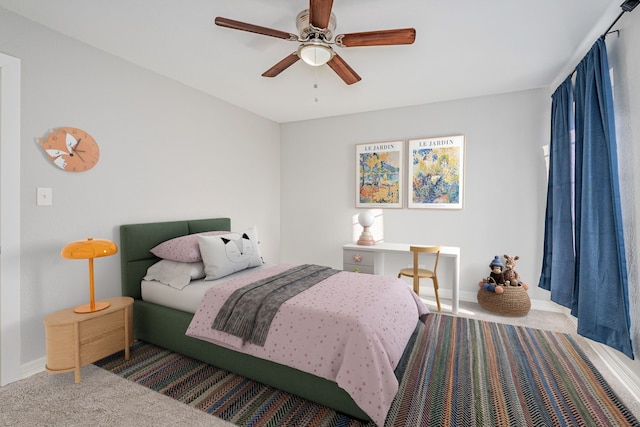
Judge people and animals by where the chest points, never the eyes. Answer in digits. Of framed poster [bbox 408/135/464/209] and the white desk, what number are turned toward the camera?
2

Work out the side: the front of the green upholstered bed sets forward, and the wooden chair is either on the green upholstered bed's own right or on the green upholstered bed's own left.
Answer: on the green upholstered bed's own left

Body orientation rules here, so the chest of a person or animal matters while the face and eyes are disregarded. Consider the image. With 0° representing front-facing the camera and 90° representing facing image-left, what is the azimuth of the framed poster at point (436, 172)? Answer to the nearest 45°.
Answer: approximately 0°

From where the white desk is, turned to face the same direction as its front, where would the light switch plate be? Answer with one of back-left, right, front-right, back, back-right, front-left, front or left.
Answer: front-right

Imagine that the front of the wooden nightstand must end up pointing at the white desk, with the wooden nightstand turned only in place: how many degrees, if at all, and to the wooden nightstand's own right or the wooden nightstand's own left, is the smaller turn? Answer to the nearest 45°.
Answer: approximately 45° to the wooden nightstand's own left

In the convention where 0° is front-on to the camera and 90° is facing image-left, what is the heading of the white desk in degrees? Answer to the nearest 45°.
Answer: approximately 0°

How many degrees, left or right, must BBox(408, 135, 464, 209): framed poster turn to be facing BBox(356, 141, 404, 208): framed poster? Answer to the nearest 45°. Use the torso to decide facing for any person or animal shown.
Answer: approximately 90° to its right

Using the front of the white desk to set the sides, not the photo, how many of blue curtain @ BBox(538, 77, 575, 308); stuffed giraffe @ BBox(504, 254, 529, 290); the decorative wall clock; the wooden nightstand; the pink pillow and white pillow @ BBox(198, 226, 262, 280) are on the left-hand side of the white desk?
2

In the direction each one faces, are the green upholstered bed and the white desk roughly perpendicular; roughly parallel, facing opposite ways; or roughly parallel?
roughly perpendicular

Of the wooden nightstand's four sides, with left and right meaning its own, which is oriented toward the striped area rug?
front

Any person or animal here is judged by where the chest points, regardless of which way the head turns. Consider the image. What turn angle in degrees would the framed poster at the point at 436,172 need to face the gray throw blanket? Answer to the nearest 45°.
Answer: approximately 45° to its right

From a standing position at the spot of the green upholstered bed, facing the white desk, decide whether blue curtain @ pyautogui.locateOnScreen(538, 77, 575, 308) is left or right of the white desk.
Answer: right
